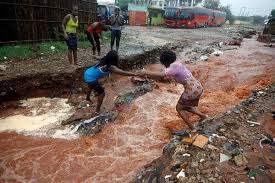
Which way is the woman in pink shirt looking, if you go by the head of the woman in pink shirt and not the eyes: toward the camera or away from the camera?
away from the camera

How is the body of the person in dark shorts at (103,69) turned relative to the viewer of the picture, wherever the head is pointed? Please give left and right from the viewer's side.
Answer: facing to the right of the viewer

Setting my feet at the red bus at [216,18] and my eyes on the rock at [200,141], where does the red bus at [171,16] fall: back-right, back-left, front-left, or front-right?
front-right

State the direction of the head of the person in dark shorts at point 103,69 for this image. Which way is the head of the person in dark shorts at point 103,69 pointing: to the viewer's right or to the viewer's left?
to the viewer's right

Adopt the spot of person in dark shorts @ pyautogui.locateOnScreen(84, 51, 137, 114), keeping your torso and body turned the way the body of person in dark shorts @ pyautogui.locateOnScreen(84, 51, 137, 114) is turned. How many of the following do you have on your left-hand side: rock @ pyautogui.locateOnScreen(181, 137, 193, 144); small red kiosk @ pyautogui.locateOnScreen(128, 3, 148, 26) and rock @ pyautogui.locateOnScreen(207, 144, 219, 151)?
1

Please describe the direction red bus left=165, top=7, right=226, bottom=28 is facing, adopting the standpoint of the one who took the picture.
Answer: facing the viewer and to the left of the viewer

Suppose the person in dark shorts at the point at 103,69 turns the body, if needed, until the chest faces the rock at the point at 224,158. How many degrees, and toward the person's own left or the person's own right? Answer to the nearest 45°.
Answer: approximately 45° to the person's own right

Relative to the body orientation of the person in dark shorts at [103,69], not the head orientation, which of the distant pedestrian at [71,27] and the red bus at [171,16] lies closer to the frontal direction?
the red bus

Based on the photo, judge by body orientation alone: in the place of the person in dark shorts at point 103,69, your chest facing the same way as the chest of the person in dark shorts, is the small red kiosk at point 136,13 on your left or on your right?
on your left

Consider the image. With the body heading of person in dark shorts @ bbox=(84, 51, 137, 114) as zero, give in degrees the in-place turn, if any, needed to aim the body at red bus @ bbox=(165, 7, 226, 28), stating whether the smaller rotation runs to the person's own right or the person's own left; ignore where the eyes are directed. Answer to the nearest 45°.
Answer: approximately 90° to the person's own left

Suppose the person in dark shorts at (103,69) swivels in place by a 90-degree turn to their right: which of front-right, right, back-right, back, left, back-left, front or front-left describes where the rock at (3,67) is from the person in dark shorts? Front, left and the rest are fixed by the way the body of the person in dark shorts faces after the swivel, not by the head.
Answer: back-right

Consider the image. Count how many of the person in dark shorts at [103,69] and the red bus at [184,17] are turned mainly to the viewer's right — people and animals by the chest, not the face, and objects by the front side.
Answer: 1

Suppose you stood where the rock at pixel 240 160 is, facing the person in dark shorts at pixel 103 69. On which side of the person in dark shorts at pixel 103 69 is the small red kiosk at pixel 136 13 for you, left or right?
right
